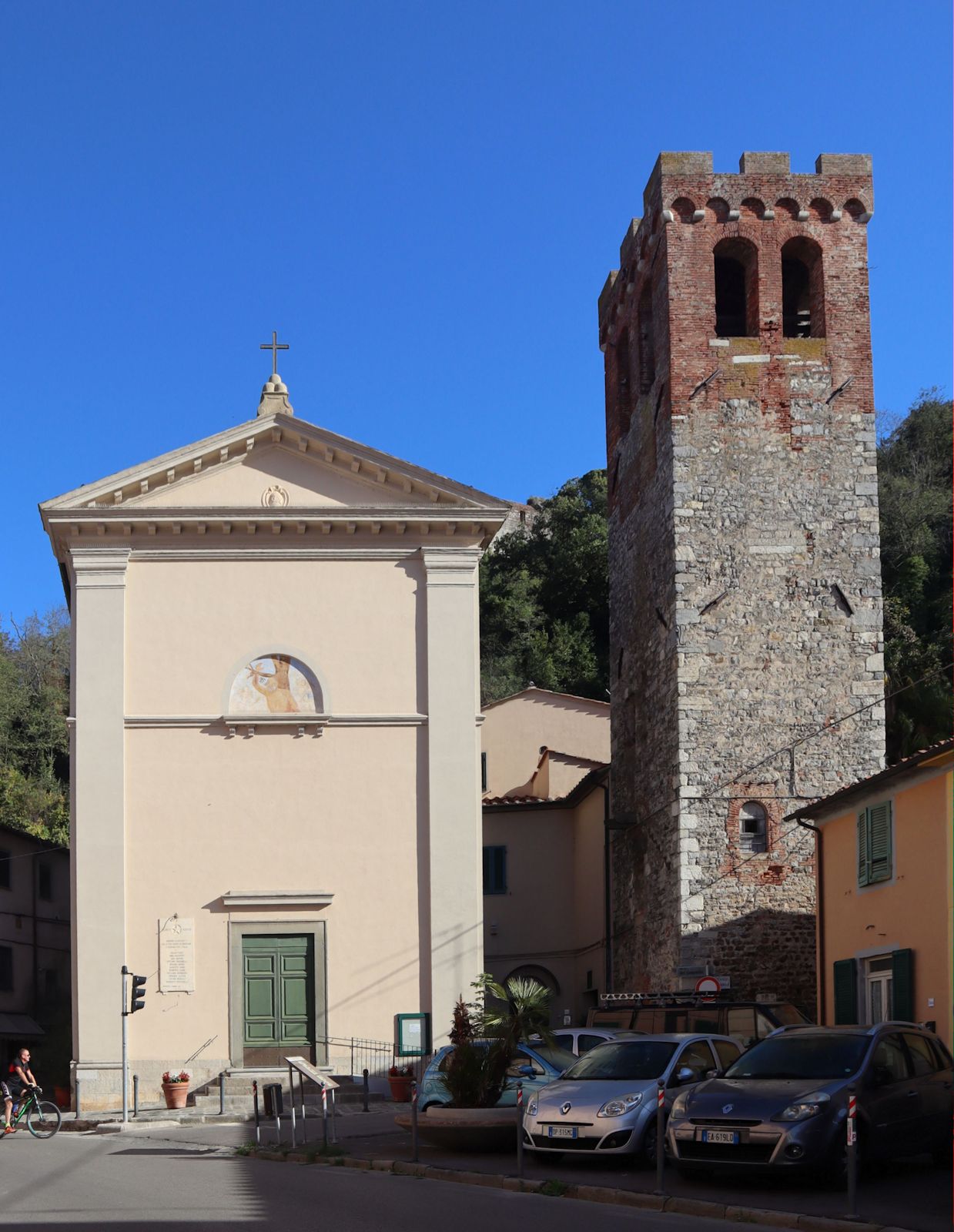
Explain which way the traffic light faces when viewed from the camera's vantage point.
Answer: facing to the right of the viewer

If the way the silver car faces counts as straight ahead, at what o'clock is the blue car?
The blue car is roughly at 4 o'clock from the silver car.

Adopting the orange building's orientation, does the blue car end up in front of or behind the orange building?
in front

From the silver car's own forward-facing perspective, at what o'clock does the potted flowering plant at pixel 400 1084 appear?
The potted flowering plant is roughly at 4 o'clock from the silver car.

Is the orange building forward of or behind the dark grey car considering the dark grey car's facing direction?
behind

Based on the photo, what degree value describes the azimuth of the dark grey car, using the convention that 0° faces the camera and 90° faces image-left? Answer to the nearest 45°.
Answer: approximately 45°

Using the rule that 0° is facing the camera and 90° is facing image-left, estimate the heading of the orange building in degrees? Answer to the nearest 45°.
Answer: approximately 45°
